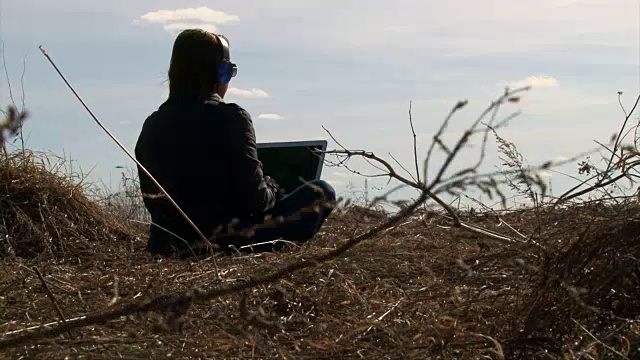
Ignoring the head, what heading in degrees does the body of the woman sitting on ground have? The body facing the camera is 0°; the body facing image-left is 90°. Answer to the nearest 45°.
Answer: approximately 225°

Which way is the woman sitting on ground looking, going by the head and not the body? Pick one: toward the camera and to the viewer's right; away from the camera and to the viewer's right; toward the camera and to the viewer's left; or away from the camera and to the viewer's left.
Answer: away from the camera and to the viewer's right

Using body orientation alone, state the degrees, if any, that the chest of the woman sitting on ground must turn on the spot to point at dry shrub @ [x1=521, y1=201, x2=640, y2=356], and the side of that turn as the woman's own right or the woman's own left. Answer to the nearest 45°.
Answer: approximately 90° to the woman's own right

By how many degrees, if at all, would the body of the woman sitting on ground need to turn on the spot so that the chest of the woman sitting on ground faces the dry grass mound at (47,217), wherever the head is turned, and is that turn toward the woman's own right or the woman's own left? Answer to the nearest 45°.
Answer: approximately 90° to the woman's own left
